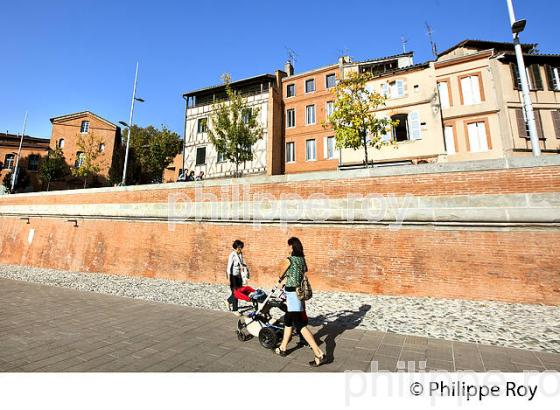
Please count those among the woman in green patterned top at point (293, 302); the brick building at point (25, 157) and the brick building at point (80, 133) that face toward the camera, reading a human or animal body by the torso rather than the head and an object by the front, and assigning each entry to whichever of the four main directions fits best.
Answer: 2

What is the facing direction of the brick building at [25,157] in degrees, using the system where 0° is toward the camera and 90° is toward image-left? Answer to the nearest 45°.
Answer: approximately 0°

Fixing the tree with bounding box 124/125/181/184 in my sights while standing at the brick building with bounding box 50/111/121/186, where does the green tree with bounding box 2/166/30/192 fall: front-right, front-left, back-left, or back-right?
back-right

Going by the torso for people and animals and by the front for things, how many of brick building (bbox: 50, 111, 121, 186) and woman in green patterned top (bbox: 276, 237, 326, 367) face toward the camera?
1

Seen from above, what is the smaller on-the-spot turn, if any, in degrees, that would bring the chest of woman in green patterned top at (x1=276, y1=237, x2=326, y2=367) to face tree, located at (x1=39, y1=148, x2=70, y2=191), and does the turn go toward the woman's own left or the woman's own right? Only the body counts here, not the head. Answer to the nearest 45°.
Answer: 0° — they already face it

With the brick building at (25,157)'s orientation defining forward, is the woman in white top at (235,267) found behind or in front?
in front

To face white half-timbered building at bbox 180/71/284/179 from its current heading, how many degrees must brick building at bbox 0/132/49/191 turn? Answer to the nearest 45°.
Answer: approximately 45° to its left

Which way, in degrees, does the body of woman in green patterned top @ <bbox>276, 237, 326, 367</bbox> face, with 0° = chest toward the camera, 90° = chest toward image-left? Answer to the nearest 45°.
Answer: approximately 135°

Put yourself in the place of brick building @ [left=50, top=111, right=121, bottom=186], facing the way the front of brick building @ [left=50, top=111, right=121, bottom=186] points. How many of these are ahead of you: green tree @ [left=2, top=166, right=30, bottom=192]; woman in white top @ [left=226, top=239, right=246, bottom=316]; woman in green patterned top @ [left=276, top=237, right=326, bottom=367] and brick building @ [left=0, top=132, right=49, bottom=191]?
2

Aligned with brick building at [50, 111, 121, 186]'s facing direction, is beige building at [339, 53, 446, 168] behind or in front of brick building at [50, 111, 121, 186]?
in front
